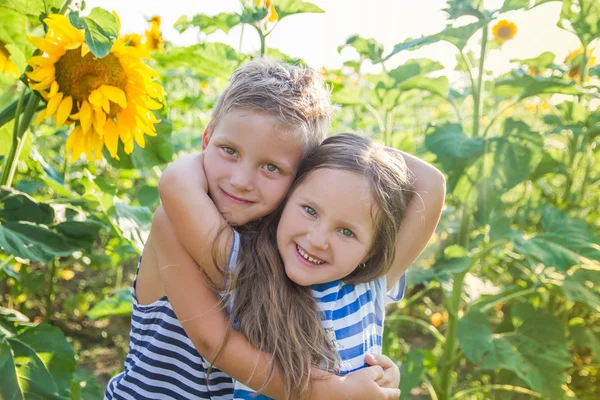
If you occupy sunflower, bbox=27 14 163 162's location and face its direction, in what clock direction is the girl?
The girl is roughly at 11 o'clock from the sunflower.

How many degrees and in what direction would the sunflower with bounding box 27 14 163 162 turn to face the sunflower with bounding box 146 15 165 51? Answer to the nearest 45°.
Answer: approximately 180°

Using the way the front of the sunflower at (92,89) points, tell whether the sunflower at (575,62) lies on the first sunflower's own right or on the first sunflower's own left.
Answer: on the first sunflower's own left

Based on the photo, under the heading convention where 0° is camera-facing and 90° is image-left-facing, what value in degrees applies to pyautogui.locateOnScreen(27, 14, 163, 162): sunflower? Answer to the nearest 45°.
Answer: approximately 0°

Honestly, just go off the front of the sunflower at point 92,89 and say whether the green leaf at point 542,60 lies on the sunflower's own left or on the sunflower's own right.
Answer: on the sunflower's own left

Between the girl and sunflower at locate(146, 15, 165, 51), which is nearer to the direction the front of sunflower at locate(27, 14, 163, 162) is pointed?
the girl
